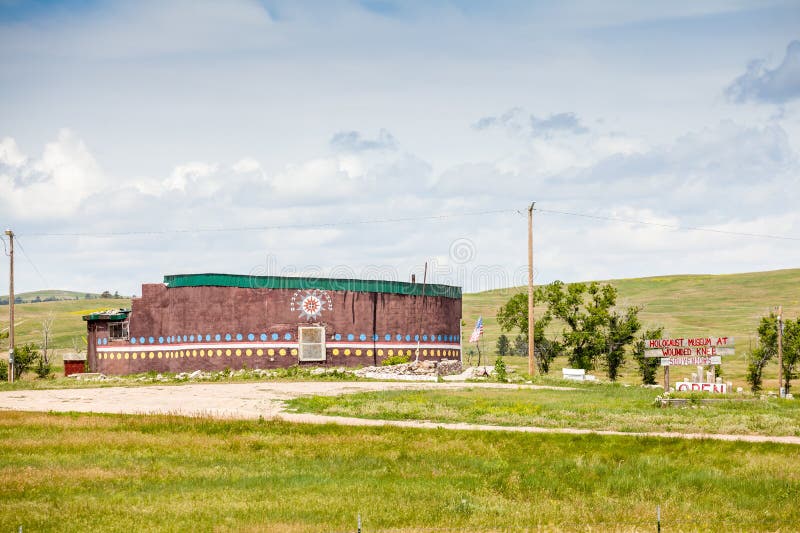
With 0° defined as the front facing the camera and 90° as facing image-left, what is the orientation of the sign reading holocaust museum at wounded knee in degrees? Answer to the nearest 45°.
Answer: approximately 0°
